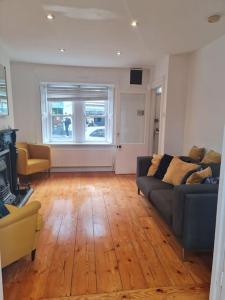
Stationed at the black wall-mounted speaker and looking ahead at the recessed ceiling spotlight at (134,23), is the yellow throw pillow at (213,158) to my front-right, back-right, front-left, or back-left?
front-left

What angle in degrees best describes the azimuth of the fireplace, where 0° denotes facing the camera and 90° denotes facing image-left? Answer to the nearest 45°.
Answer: approximately 270°

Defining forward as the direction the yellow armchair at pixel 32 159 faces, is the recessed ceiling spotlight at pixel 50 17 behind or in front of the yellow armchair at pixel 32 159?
in front

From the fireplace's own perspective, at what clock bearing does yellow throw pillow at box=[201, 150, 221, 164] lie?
The yellow throw pillow is roughly at 1 o'clock from the fireplace.

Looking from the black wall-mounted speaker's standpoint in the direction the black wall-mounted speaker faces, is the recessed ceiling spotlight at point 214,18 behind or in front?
in front

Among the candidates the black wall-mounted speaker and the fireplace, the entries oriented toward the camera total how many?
1

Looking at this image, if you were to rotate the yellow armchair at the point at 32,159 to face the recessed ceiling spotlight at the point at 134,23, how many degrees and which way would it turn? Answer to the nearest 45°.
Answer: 0° — it already faces it

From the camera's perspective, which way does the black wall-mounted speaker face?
toward the camera

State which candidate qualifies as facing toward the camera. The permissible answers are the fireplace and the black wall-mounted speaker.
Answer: the black wall-mounted speaker

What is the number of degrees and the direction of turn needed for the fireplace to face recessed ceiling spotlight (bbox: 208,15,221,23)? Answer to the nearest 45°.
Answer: approximately 45° to its right

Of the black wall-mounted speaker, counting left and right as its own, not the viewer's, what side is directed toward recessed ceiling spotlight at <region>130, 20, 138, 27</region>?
front
